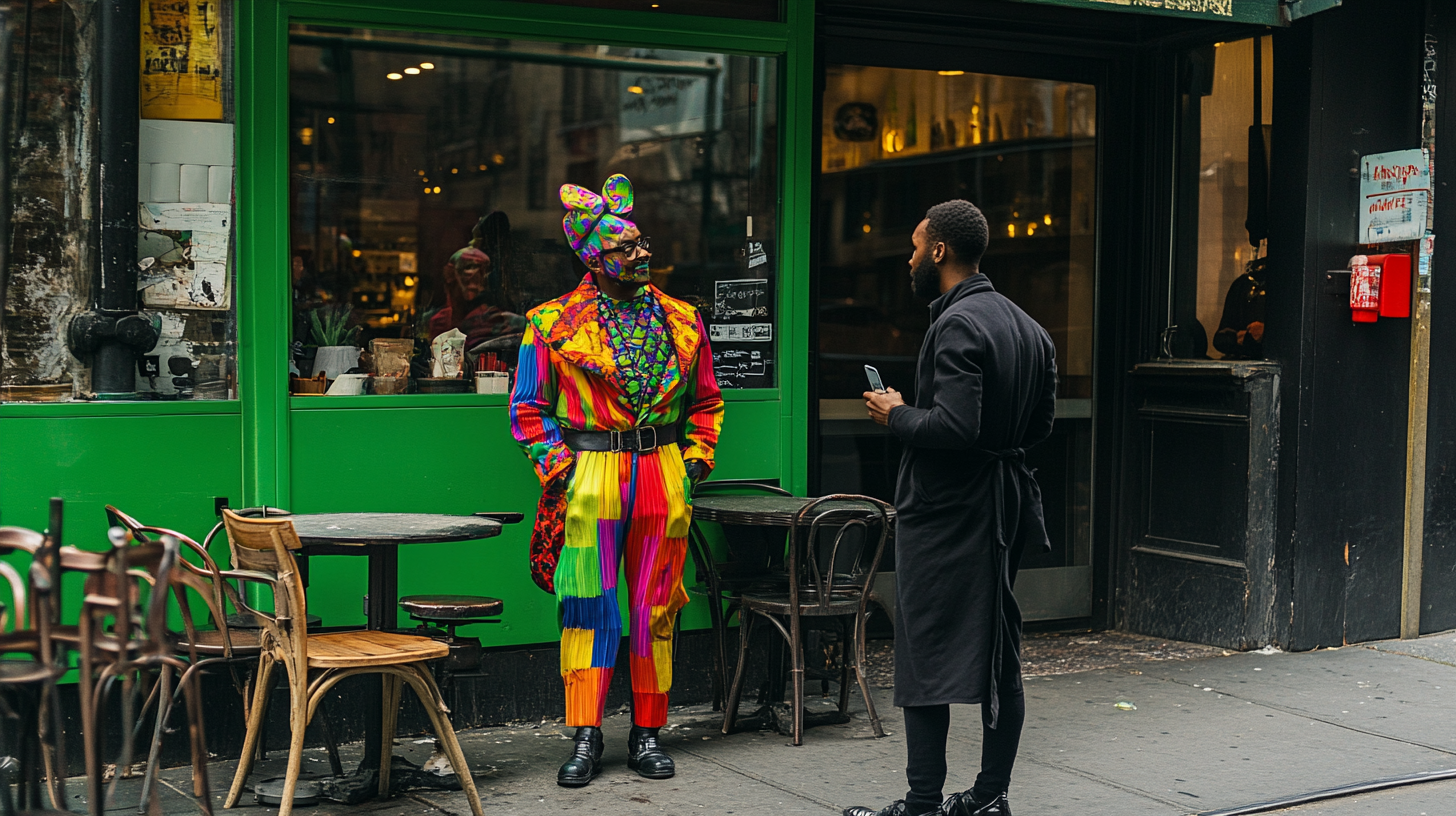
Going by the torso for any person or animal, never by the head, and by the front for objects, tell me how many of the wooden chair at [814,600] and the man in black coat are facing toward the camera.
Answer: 0

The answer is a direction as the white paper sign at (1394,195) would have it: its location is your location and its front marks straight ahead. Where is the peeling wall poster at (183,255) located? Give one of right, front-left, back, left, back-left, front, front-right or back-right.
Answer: front-right

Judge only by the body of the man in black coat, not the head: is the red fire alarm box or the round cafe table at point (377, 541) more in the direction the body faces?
the round cafe table

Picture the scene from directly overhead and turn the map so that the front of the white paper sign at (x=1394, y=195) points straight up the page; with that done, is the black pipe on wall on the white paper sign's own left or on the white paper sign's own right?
on the white paper sign's own right

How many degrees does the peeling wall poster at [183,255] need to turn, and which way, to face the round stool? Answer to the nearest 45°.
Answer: approximately 45° to its left

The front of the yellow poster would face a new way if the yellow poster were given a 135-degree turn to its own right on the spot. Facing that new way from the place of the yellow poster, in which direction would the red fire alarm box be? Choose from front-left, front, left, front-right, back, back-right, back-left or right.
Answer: back-right

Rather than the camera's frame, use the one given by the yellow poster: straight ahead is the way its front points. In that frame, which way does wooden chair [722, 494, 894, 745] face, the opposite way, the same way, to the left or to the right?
the opposite way

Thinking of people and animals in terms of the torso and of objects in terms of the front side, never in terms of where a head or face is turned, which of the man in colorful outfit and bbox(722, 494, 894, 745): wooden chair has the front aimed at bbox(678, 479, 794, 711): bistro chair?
the wooden chair

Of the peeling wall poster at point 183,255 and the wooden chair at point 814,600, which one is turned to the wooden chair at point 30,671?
the peeling wall poster

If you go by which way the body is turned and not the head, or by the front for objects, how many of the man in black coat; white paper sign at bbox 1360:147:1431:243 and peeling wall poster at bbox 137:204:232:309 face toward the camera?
2

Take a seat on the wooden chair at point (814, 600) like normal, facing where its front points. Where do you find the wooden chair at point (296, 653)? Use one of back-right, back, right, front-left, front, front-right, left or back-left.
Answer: left

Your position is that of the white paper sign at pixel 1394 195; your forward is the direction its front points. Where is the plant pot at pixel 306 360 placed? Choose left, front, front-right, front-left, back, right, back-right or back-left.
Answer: front-right

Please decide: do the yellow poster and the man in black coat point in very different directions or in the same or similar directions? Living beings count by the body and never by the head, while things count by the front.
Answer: very different directions

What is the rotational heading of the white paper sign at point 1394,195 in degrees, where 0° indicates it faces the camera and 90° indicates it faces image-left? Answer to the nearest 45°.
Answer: approximately 0°

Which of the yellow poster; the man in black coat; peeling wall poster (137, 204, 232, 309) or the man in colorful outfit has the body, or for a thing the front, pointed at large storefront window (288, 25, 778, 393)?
the man in black coat

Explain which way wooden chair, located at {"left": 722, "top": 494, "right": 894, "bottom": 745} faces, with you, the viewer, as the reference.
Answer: facing away from the viewer and to the left of the viewer
